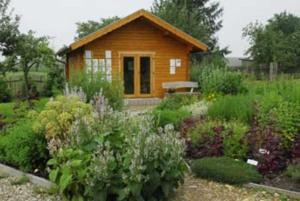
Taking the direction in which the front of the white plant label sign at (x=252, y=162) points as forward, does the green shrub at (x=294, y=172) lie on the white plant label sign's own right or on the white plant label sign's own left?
on the white plant label sign's own left

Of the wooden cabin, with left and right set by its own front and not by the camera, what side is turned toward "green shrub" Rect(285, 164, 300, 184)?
front

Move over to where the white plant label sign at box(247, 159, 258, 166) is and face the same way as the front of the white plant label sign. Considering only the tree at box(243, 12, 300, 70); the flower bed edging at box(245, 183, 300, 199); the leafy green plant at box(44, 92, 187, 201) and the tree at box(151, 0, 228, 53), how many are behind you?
2

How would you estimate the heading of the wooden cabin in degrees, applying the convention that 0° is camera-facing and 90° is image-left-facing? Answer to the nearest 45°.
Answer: approximately 0°

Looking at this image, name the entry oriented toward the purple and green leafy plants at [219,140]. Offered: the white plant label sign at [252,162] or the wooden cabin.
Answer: the wooden cabin

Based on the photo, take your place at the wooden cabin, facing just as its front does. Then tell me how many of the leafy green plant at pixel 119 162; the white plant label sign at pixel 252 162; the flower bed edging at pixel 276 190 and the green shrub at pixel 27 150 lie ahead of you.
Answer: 4

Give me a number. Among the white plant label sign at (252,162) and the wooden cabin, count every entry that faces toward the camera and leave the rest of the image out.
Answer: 2

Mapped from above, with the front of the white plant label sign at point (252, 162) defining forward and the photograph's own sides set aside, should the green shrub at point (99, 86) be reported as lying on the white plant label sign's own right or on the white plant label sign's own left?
on the white plant label sign's own right

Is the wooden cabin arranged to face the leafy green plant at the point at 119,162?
yes

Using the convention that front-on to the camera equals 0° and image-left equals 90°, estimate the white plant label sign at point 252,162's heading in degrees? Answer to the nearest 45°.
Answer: approximately 0°

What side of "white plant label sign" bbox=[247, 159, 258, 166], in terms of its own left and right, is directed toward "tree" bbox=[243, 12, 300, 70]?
back
